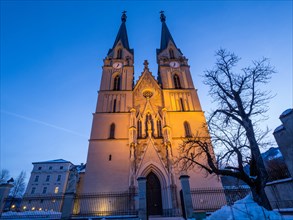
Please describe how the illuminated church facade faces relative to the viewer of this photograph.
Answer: facing the viewer

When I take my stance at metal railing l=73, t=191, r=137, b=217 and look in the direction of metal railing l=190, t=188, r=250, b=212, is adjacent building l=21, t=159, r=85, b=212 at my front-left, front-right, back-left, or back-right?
back-left

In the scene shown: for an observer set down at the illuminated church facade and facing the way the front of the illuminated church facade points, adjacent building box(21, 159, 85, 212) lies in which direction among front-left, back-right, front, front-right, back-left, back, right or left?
back-right
